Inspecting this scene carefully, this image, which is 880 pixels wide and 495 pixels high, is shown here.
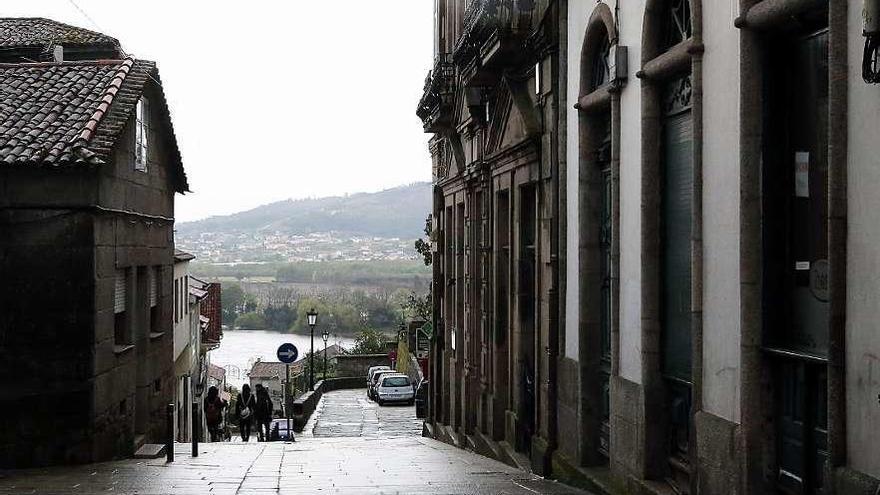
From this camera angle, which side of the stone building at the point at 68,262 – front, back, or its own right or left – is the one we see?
right

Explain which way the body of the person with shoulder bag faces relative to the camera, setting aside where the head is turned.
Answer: away from the camera

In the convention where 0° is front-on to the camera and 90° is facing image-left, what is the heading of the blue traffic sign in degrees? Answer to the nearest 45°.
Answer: approximately 0°

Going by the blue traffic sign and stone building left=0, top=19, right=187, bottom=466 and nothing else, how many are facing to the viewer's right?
1

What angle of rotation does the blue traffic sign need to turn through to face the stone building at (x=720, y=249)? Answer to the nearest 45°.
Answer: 0° — it already faces it

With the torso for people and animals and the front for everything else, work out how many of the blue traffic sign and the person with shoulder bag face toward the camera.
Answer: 1

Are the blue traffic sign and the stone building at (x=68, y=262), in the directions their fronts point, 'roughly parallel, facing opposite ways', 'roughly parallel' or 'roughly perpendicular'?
roughly perpendicular

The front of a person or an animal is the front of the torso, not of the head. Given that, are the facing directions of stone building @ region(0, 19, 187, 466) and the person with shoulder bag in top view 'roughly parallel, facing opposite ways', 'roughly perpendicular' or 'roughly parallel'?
roughly perpendicular
